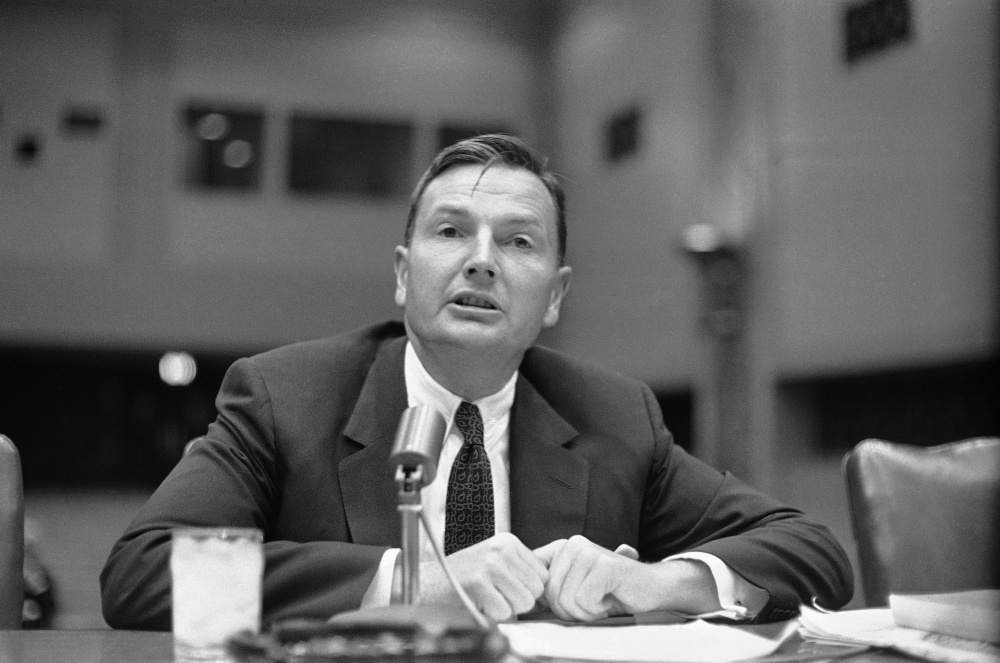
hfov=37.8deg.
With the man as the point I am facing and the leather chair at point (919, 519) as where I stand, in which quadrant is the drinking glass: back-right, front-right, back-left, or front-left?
front-left

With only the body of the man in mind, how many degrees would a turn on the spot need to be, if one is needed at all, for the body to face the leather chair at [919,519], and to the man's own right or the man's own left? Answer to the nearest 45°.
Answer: approximately 90° to the man's own left

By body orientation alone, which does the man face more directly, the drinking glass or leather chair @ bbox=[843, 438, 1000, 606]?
the drinking glass

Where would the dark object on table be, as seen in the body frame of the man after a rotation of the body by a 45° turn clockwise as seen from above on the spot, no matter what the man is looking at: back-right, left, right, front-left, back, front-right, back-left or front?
front-left

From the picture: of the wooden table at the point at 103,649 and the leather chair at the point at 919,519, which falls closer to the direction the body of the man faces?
the wooden table

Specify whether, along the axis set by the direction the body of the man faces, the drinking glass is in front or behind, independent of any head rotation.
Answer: in front

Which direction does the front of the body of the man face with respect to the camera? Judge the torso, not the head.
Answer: toward the camera
